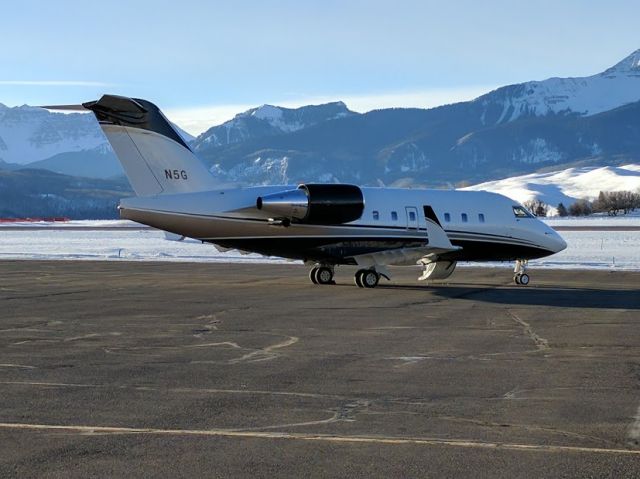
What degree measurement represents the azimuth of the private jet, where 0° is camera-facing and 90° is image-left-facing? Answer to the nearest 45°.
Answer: approximately 225°
